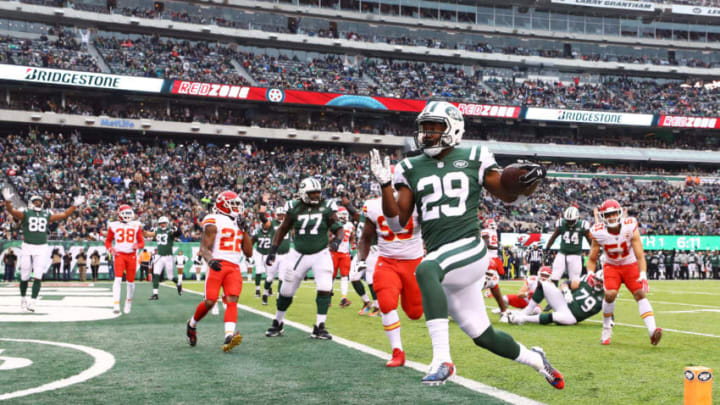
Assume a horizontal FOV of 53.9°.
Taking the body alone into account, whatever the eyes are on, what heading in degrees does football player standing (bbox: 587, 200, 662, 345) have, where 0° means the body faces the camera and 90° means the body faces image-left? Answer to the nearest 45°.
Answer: approximately 0°

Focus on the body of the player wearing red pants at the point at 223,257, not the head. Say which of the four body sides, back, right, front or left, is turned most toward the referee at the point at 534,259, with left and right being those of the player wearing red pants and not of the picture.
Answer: left

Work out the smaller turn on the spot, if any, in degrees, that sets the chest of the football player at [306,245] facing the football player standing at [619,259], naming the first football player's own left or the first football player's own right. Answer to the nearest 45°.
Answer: approximately 90° to the first football player's own left

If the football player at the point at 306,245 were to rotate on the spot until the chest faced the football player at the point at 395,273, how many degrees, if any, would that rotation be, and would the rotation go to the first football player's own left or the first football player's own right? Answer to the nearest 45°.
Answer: approximately 45° to the first football player's own left

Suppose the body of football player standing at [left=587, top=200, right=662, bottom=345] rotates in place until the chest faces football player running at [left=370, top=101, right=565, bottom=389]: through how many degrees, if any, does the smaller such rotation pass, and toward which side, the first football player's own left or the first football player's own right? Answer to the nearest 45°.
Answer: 0° — they already face them
